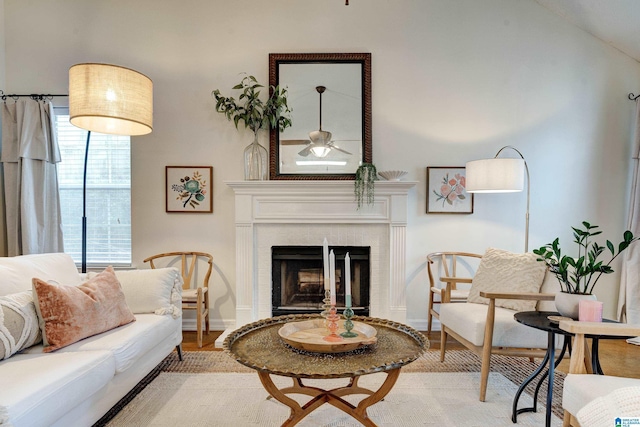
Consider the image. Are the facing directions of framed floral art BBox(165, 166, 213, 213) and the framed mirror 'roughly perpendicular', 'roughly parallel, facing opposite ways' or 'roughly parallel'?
roughly parallel

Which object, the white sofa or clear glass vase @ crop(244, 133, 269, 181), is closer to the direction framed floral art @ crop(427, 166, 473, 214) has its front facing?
the white sofa

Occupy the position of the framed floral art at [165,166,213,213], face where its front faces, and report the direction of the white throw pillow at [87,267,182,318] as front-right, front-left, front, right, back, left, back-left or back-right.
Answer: front

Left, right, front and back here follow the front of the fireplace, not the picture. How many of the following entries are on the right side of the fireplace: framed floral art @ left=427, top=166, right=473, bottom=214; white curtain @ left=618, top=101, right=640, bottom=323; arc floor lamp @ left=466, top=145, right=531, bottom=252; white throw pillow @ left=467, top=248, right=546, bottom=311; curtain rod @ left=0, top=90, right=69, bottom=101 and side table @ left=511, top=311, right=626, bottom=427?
1

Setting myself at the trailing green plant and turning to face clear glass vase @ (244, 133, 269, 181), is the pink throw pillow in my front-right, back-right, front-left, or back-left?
front-left

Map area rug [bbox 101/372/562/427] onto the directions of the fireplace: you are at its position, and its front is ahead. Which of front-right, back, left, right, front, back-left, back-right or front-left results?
front

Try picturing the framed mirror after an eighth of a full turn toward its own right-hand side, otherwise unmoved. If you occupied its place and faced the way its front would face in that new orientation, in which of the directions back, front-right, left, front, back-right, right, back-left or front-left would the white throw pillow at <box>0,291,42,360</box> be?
front

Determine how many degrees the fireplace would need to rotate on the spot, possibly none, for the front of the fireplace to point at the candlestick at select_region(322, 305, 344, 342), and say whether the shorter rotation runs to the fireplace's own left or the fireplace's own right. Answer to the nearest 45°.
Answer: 0° — it already faces it

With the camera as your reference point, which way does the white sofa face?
facing the viewer and to the right of the viewer

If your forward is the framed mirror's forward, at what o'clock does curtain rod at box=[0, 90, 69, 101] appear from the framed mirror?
The curtain rod is roughly at 3 o'clock from the framed mirror.

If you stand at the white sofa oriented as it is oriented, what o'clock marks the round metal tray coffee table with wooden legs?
The round metal tray coffee table with wooden legs is roughly at 12 o'clock from the white sofa.

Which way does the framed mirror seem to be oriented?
toward the camera

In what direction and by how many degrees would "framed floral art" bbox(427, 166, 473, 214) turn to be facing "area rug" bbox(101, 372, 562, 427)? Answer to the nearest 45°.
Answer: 0° — it already faces it

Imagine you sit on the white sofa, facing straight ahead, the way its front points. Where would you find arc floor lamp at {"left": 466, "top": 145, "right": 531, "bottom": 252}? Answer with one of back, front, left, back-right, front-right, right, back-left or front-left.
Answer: front-left

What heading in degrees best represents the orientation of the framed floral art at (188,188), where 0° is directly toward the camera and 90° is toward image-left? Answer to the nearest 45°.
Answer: approximately 0°

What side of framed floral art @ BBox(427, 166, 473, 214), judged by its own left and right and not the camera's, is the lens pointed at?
front

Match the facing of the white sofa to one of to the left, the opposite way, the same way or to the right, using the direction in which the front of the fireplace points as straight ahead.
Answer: to the left

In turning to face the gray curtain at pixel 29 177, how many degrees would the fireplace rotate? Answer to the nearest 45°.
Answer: approximately 90° to its right
